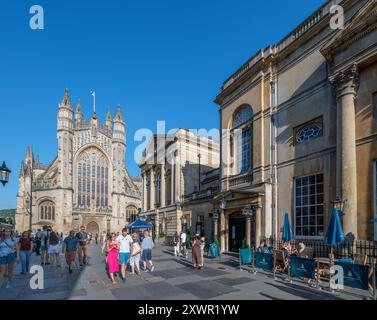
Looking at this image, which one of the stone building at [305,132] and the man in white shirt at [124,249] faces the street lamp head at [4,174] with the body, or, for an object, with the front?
the stone building

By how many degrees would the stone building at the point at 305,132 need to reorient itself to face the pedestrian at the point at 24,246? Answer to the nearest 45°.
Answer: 0° — it already faces them

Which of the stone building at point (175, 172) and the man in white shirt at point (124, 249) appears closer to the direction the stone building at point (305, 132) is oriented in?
the man in white shirt

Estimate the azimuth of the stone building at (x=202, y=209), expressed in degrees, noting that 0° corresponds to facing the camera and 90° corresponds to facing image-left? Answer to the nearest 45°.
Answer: approximately 45°
